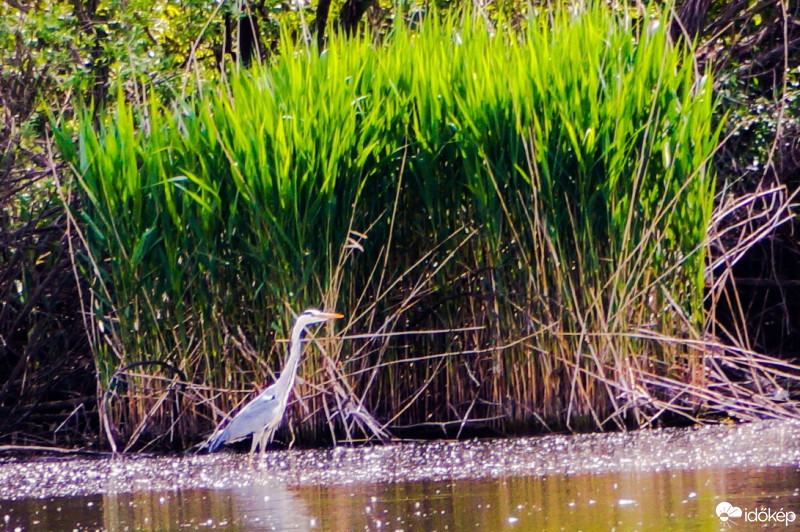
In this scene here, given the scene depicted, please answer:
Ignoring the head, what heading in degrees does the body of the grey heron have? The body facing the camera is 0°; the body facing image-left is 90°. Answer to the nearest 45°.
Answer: approximately 270°
